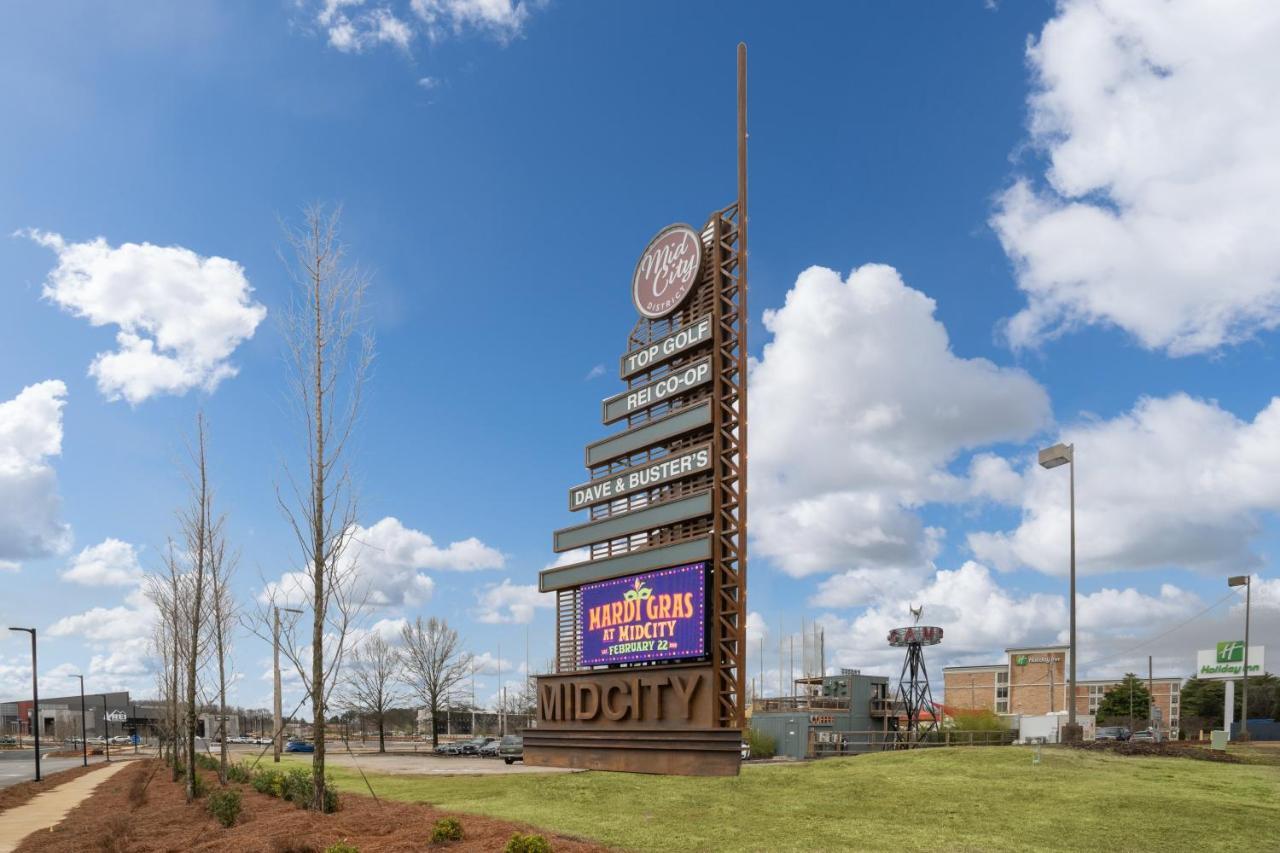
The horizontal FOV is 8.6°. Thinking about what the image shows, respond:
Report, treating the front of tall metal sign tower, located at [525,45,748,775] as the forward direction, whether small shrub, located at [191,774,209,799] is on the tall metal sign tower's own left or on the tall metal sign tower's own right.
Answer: on the tall metal sign tower's own right

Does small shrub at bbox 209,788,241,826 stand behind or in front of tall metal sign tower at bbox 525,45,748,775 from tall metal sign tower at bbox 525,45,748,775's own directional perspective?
in front

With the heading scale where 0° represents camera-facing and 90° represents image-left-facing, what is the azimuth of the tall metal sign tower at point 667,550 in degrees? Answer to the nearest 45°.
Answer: approximately 45°
